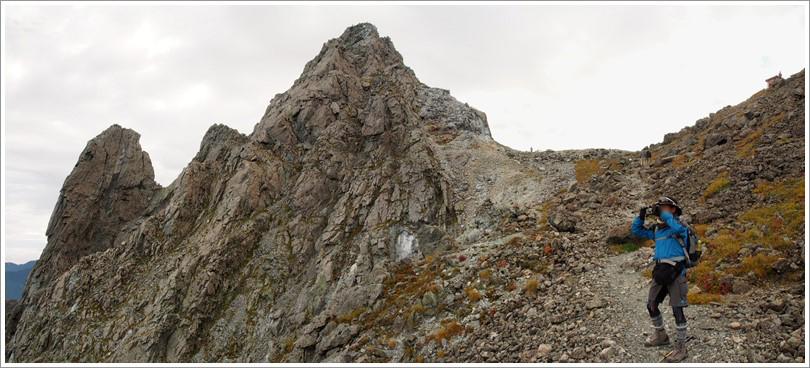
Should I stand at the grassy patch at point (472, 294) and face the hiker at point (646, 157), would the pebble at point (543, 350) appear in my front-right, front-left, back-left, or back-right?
back-right

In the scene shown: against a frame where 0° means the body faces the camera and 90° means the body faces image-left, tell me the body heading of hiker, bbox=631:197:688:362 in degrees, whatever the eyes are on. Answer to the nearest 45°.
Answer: approximately 45°

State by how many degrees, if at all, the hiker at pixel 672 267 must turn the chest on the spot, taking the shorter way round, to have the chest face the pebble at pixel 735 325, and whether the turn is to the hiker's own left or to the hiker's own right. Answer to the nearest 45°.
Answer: approximately 180°

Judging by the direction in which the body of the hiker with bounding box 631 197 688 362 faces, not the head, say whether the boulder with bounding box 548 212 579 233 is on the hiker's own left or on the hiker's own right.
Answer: on the hiker's own right

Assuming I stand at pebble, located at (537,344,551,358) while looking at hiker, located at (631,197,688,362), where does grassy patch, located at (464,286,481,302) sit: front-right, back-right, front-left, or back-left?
back-left
